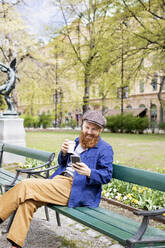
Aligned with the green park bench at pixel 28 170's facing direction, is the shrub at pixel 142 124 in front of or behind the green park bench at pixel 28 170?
behind

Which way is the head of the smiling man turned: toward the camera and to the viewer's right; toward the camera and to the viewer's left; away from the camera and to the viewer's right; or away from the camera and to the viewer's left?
toward the camera and to the viewer's left

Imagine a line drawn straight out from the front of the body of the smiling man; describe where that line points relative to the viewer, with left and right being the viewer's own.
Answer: facing the viewer and to the left of the viewer

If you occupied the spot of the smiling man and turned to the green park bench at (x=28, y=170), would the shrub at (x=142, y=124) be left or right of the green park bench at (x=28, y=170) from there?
right

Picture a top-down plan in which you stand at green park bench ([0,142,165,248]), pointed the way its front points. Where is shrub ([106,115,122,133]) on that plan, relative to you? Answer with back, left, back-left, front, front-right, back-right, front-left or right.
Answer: back-right

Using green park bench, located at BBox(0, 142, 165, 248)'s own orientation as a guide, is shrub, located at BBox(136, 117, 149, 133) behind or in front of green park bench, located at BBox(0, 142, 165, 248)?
behind

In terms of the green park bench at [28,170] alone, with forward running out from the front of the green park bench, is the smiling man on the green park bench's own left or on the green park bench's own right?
on the green park bench's own left

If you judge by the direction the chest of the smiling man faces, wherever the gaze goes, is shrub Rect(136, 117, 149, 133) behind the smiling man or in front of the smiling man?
behind
